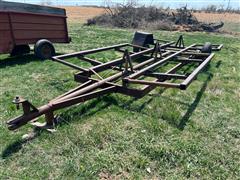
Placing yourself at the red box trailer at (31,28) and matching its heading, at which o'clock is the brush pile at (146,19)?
The brush pile is roughly at 6 o'clock from the red box trailer.

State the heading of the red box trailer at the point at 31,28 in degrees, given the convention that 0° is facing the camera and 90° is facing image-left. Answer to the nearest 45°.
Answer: approximately 45°
